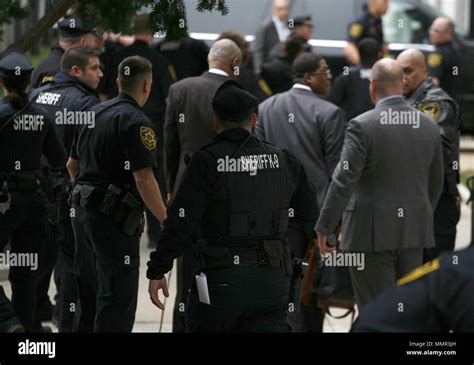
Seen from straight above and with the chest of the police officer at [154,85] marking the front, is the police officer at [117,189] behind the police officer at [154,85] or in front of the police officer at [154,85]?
behind

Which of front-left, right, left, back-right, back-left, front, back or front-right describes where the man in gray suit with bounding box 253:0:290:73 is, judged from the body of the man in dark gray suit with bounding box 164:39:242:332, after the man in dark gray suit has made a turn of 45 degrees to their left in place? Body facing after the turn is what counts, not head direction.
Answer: front

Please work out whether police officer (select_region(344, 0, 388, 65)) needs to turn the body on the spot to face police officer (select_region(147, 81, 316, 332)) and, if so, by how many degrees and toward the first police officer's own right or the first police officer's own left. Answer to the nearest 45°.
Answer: approximately 45° to the first police officer's own right

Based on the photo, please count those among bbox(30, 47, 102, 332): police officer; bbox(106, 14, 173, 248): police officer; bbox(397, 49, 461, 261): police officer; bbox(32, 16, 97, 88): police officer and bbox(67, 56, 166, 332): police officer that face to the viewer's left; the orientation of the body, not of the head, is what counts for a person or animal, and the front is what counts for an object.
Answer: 1

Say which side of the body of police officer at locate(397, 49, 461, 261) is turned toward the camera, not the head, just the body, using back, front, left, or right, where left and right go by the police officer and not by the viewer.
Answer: left

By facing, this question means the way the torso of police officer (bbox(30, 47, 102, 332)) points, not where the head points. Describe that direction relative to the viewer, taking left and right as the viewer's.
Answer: facing away from the viewer and to the right of the viewer

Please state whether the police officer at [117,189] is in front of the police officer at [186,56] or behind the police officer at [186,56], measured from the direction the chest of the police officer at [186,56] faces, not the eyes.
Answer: behind

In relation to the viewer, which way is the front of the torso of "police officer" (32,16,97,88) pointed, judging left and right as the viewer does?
facing away from the viewer and to the right of the viewer

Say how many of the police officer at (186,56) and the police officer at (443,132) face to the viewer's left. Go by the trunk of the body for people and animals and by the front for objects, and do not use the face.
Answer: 1

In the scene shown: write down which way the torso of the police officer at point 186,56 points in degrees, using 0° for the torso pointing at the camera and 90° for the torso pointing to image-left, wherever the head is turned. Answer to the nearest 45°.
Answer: approximately 180°

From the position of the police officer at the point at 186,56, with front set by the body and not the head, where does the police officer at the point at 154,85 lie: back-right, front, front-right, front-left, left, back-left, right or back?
back

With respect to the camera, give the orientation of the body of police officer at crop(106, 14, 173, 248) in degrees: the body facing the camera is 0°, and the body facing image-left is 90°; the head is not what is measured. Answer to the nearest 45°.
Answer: approximately 180°

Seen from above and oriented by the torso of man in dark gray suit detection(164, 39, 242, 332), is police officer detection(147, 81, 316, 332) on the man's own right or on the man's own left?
on the man's own right

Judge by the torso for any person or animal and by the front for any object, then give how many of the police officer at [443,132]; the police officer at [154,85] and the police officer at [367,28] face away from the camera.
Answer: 1
